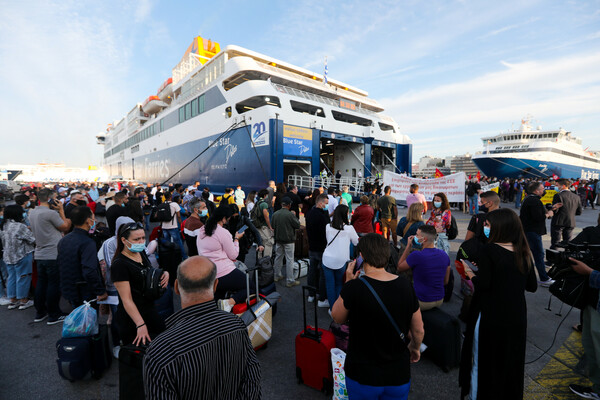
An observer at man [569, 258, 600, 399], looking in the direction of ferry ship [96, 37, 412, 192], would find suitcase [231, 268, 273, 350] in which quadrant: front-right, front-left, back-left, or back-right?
front-left

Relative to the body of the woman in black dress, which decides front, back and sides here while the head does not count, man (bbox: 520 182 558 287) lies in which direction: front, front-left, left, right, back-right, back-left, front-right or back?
front-right

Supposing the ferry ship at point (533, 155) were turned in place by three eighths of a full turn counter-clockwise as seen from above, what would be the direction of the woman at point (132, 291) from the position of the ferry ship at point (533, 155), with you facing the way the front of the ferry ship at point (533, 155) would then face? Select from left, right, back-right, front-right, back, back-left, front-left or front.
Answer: right

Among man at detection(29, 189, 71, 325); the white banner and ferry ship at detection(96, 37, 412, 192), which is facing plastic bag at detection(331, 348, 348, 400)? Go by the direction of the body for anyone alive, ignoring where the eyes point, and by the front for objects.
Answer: the white banner

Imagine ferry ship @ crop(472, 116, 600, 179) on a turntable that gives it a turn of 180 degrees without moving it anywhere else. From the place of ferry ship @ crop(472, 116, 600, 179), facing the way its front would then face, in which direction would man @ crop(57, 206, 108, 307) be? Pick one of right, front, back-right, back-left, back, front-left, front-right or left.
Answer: back-right

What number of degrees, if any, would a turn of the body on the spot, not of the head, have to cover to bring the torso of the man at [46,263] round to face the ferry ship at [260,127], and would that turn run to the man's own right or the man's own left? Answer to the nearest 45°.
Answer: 0° — they already face it

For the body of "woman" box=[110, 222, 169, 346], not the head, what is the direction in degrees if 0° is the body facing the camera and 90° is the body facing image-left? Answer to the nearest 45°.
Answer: approximately 315°

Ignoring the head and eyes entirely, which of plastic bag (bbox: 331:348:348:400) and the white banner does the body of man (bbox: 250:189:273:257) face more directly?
the white banner

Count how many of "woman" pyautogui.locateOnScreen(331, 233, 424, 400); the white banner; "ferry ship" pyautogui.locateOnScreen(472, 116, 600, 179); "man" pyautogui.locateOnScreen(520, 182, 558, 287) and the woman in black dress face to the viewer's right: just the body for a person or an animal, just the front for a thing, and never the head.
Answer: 1

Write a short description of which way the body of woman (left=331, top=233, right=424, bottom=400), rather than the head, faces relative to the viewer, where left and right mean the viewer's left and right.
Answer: facing away from the viewer

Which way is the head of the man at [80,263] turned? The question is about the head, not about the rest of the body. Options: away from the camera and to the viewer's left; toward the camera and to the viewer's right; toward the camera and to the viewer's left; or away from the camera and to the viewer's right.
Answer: away from the camera and to the viewer's right

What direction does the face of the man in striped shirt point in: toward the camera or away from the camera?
away from the camera

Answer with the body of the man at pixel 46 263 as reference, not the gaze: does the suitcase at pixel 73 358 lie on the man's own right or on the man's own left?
on the man's own right

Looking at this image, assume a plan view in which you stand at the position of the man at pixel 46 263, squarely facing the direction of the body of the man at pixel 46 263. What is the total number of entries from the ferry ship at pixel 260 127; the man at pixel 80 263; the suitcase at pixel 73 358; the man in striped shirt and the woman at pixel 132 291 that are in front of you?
1

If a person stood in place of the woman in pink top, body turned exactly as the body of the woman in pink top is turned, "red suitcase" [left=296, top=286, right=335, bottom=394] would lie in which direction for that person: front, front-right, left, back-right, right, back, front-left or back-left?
right
